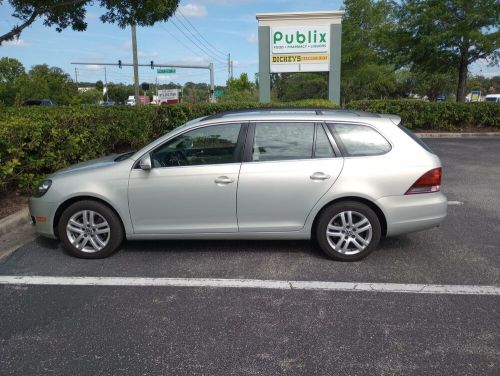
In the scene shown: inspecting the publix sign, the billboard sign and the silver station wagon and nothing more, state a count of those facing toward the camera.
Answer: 2

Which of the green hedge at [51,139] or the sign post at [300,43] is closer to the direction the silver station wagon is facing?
the green hedge

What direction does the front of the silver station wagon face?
to the viewer's left

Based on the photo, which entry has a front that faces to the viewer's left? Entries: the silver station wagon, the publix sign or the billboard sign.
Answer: the silver station wagon

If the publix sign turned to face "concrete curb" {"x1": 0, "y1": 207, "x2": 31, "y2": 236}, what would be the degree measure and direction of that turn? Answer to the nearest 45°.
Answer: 0° — it already faces it

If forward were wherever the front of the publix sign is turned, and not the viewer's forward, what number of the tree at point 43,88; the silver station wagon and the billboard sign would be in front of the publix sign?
1

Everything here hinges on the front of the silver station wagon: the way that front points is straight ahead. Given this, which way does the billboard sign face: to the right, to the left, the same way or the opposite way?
to the left

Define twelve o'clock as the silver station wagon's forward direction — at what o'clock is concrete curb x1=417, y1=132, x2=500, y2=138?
The concrete curb is roughly at 4 o'clock from the silver station wagon.

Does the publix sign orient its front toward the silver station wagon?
yes

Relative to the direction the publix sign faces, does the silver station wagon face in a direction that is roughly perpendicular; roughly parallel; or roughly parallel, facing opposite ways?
roughly perpendicular
